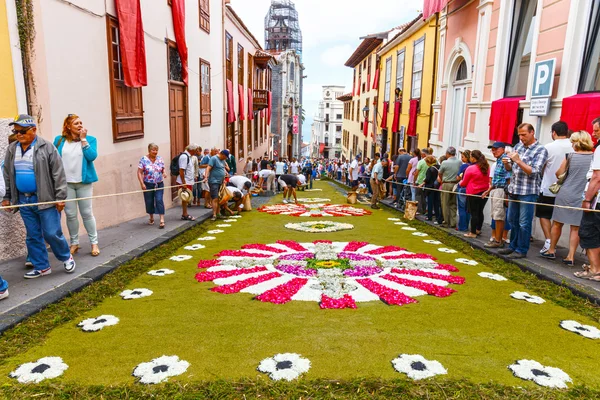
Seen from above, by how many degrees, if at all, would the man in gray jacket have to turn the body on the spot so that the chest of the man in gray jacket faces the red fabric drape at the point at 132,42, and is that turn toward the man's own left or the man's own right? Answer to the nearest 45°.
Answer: approximately 180°

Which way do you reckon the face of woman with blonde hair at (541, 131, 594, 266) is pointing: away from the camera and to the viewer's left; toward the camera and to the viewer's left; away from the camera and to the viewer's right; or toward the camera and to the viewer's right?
away from the camera and to the viewer's left

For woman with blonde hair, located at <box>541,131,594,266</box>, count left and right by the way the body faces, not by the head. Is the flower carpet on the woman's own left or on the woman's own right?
on the woman's own left

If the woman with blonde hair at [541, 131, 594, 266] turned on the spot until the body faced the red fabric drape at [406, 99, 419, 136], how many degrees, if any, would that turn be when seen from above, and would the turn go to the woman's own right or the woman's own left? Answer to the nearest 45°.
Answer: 0° — they already face it

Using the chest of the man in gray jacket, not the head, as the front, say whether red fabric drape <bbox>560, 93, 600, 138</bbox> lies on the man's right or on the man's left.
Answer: on the man's left

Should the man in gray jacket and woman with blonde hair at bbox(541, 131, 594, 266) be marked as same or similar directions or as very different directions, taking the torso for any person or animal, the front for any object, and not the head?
very different directions

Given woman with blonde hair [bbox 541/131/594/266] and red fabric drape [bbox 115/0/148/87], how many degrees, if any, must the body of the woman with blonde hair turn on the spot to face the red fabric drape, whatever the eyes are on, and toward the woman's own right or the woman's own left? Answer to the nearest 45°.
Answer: approximately 45° to the woman's own left

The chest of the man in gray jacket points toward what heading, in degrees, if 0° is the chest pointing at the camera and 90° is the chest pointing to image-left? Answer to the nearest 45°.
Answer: approximately 45°

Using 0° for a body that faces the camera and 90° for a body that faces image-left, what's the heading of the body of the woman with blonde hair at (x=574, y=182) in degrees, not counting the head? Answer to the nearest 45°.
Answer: approximately 135°
